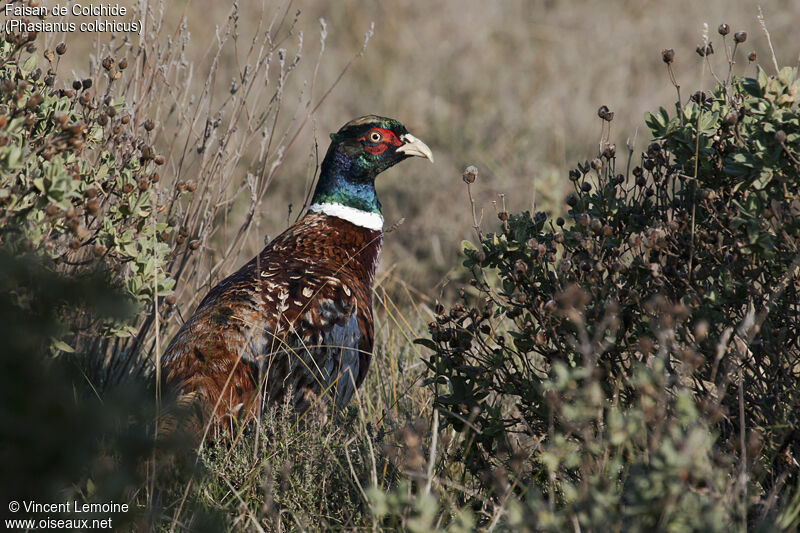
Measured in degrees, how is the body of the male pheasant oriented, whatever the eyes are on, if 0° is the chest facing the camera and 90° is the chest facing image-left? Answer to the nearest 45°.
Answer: approximately 225°
